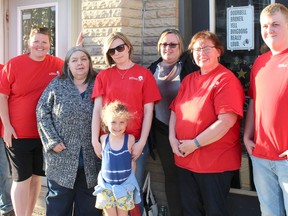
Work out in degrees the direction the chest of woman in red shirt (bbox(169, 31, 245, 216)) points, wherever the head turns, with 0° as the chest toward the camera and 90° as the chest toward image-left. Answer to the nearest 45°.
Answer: approximately 45°

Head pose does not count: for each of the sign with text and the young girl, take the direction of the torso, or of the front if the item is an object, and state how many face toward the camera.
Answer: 2

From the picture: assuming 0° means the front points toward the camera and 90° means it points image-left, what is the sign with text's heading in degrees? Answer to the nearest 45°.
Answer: approximately 0°

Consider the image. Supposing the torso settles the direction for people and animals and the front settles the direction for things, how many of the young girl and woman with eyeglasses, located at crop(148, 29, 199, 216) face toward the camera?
2

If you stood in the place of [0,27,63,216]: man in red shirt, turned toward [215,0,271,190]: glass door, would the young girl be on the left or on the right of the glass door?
right

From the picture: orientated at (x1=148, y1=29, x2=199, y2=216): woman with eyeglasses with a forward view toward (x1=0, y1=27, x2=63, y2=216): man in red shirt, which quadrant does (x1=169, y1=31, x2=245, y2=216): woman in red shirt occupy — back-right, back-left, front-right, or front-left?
back-left

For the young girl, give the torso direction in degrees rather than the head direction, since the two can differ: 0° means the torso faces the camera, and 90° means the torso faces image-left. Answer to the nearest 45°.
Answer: approximately 0°
